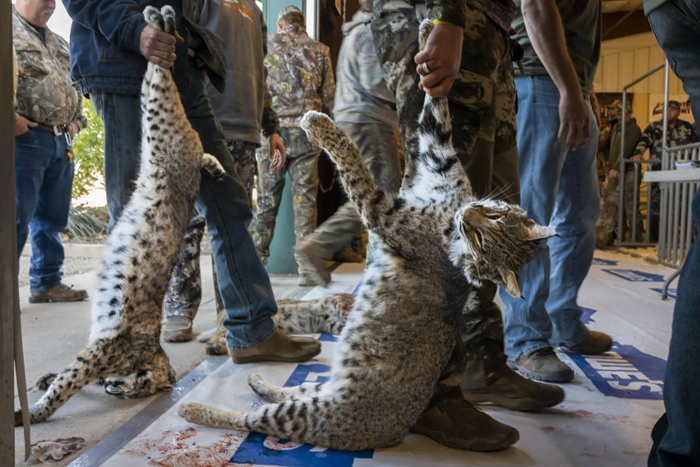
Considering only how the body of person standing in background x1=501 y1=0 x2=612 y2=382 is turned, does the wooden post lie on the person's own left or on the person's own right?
on the person's own right

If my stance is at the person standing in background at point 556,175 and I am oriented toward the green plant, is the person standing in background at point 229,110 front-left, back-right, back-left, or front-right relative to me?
front-left

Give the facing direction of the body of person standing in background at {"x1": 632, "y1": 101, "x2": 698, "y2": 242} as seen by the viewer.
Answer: toward the camera

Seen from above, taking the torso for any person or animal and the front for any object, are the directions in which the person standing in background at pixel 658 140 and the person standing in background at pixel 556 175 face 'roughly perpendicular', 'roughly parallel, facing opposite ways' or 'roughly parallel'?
roughly perpendicular

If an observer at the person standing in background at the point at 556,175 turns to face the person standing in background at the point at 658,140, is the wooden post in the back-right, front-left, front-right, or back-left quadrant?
back-left

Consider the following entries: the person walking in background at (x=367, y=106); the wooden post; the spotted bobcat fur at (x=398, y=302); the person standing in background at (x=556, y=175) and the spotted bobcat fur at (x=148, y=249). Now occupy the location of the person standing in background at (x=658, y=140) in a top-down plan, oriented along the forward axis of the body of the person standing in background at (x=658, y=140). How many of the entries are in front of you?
5

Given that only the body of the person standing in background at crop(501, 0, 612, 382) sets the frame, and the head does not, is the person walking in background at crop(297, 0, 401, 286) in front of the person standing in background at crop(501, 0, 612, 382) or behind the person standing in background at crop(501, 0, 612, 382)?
behind

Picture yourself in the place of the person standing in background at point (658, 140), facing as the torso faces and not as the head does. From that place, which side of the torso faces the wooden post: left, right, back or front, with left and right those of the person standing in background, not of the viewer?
front
